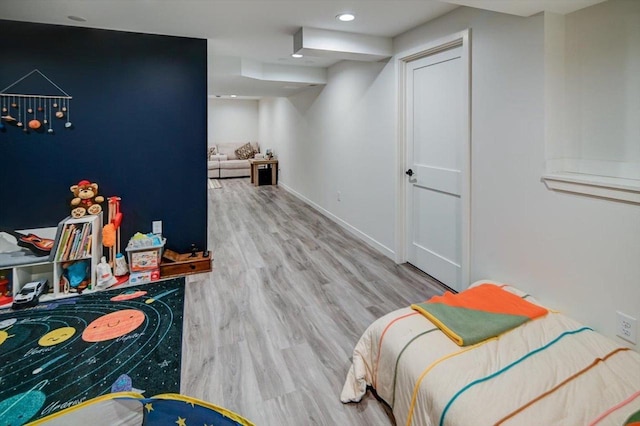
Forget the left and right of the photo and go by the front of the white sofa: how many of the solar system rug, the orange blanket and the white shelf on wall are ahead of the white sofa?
3

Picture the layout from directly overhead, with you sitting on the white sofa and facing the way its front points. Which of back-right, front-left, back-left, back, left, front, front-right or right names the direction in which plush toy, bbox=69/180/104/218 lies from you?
front

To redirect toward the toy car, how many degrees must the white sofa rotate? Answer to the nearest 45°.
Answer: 0° — it already faces it

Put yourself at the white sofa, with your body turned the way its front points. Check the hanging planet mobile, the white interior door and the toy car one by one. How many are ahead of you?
3

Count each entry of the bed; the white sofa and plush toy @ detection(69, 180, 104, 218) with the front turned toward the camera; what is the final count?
2

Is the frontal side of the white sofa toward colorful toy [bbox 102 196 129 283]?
yes

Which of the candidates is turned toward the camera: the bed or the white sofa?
the white sofa

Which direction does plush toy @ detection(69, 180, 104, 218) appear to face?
toward the camera

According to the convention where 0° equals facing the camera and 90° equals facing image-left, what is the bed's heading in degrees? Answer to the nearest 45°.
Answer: approximately 135°

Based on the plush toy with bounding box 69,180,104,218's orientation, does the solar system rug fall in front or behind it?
in front

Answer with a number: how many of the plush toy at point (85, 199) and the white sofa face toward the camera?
2
